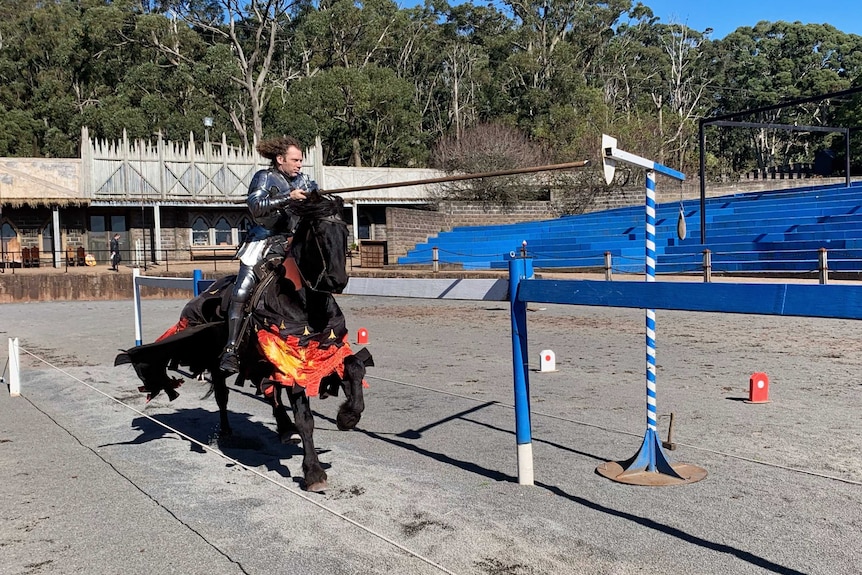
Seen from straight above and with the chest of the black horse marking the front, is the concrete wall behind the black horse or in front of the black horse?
behind

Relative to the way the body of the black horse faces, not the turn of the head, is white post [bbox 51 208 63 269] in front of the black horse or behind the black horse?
behind

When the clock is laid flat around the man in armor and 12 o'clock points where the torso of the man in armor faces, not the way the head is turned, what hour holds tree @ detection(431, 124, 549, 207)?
The tree is roughly at 8 o'clock from the man in armor.

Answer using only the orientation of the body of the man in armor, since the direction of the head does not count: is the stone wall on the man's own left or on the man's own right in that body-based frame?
on the man's own left

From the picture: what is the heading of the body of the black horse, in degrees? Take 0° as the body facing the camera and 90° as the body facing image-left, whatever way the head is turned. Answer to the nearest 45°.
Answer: approximately 315°

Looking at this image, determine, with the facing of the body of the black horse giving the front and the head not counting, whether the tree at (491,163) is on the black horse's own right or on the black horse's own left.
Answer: on the black horse's own left

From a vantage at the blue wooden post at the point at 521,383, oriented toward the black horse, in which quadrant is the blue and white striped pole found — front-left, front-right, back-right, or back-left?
back-right

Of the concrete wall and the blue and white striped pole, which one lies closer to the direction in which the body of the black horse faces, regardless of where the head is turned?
the blue and white striped pole

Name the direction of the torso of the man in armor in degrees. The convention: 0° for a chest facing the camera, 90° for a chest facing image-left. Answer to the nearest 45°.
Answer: approximately 315°
